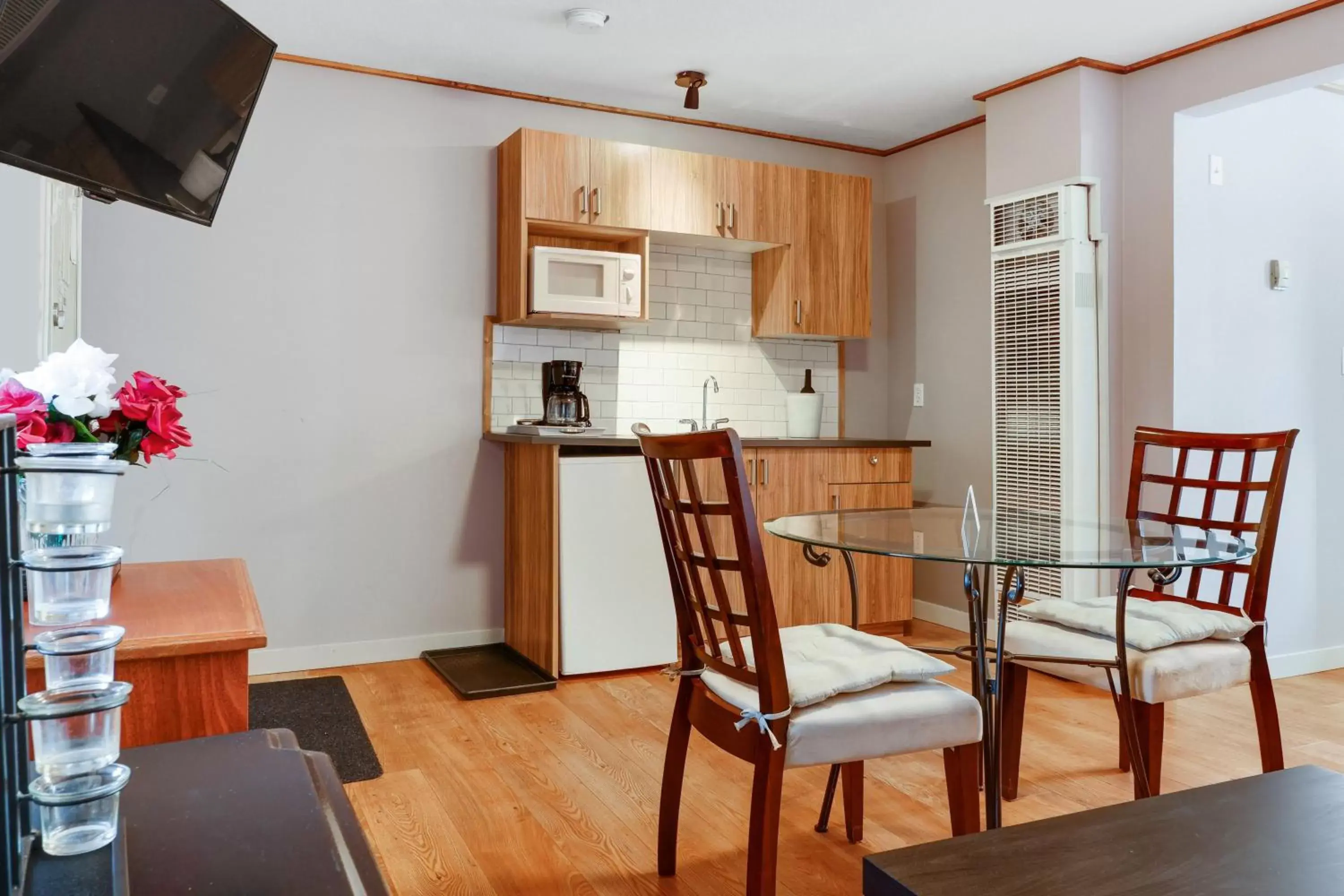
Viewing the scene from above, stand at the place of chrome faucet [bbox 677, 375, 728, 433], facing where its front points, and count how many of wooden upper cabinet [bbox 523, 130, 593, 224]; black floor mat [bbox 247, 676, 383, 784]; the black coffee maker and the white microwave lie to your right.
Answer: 4

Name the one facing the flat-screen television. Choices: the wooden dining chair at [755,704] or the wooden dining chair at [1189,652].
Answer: the wooden dining chair at [1189,652]

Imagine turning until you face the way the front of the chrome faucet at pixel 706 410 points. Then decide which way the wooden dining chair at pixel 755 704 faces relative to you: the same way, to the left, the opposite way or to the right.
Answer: to the left

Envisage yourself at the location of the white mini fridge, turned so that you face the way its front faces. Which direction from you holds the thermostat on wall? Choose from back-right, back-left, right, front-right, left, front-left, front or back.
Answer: left

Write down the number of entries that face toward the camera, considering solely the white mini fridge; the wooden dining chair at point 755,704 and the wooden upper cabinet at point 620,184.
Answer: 2

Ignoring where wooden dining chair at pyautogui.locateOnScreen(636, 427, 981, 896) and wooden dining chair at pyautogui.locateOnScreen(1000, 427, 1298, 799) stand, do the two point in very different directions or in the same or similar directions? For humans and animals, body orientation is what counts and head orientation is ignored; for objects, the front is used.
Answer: very different directions

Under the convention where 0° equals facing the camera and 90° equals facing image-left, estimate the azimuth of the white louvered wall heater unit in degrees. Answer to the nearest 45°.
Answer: approximately 45°
